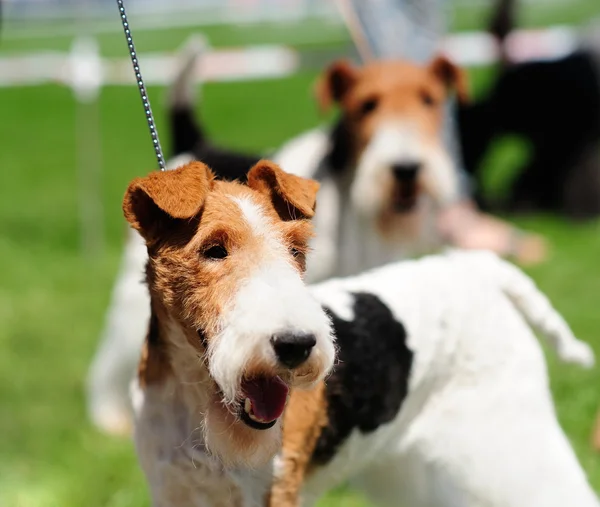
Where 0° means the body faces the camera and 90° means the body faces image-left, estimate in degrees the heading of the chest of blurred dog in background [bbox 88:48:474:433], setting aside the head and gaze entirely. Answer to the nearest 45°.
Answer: approximately 315°

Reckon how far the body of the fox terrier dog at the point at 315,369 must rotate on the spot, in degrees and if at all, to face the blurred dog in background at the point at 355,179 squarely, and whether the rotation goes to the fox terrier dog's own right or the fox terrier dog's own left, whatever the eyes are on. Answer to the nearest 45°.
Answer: approximately 135° to the fox terrier dog's own right

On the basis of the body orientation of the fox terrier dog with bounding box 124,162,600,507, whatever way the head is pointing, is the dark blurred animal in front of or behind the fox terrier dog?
behind

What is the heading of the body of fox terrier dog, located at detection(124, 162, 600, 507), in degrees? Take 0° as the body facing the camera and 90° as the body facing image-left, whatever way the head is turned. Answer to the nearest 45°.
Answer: approximately 45°

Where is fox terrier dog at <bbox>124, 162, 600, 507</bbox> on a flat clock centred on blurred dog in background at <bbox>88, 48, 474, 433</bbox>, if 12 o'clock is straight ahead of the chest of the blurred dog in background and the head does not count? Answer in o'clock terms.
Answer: The fox terrier dog is roughly at 2 o'clock from the blurred dog in background.
